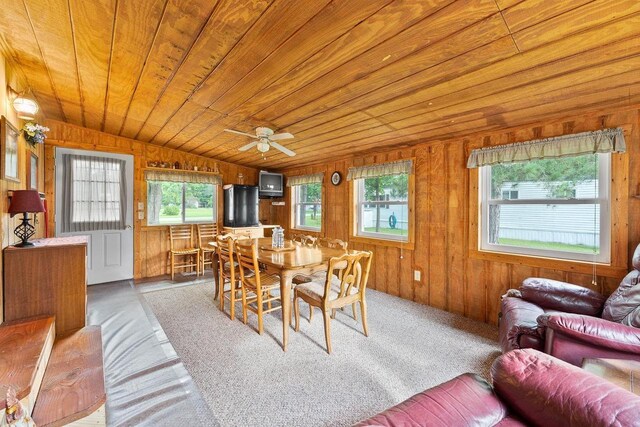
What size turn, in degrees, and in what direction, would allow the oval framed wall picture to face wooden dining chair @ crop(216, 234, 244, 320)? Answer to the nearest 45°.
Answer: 0° — it already faces it

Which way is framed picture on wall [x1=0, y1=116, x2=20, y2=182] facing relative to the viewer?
to the viewer's right

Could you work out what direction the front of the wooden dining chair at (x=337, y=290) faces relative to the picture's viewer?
facing away from the viewer and to the left of the viewer

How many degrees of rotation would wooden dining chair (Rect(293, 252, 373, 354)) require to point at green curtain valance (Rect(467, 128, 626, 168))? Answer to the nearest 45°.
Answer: approximately 135° to its right

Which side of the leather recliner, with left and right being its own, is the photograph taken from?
left

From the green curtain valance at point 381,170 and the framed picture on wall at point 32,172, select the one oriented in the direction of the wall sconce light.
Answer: the green curtain valance

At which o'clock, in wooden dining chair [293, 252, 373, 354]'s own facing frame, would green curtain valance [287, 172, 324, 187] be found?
The green curtain valance is roughly at 1 o'clock from the wooden dining chair.

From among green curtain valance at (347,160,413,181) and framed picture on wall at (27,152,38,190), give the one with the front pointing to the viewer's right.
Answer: the framed picture on wall

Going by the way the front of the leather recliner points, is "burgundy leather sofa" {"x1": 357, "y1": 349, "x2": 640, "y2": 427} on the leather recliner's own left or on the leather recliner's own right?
on the leather recliner's own left

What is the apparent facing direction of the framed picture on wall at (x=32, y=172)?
to the viewer's right

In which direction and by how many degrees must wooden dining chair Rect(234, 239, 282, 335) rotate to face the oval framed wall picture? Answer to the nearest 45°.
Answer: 0° — it already faces it

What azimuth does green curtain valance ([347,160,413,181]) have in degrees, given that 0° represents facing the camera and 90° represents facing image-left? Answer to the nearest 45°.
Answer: approximately 45°

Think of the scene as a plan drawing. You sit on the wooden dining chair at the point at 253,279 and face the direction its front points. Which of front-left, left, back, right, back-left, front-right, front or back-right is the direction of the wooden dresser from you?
back-left

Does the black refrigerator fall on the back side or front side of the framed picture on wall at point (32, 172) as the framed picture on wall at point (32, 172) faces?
on the front side
